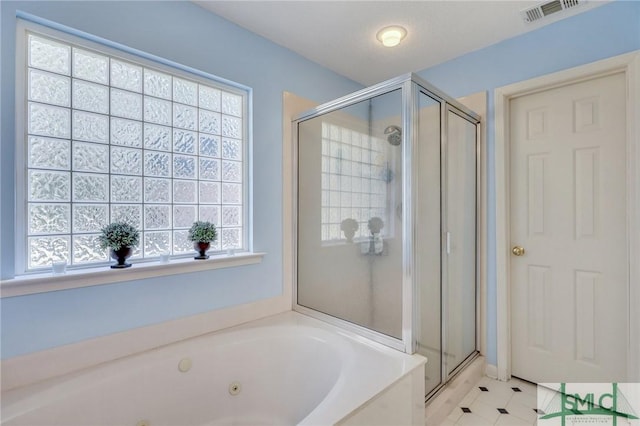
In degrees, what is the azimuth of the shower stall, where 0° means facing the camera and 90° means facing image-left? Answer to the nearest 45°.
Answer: approximately 315°

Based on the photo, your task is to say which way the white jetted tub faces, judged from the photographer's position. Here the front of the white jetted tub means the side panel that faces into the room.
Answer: facing the viewer and to the right of the viewer

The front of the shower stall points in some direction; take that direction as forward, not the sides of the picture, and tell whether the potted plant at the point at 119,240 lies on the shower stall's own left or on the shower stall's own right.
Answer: on the shower stall's own right

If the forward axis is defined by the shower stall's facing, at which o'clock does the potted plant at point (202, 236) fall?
The potted plant is roughly at 4 o'clock from the shower stall.

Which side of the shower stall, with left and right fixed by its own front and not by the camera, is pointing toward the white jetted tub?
right

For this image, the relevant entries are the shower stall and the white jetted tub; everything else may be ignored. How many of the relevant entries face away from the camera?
0

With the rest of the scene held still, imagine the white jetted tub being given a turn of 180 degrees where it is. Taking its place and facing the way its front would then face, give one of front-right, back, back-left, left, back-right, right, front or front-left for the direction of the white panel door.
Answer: back-right
